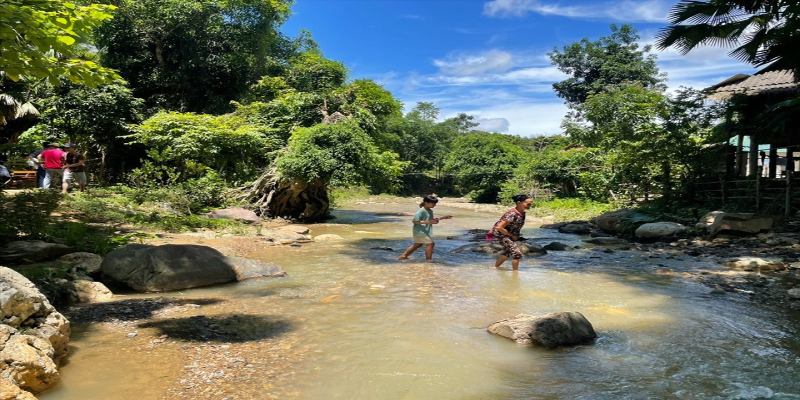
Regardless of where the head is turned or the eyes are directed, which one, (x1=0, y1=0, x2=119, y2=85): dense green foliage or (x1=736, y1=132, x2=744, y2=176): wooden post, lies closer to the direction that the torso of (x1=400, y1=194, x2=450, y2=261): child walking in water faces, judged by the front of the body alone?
the wooden post

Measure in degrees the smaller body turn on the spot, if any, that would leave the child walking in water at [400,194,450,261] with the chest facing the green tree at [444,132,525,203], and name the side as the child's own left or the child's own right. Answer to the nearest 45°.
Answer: approximately 90° to the child's own left

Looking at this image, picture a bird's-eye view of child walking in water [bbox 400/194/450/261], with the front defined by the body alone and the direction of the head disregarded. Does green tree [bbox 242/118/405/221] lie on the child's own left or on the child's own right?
on the child's own left

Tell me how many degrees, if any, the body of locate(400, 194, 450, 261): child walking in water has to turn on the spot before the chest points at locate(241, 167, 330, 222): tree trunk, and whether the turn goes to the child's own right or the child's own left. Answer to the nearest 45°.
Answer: approximately 135° to the child's own left

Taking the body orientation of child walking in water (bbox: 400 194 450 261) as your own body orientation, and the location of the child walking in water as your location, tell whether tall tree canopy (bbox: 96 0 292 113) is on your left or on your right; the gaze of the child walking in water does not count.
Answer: on your left

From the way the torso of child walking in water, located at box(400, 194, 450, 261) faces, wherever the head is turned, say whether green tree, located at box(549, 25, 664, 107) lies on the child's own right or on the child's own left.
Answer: on the child's own left

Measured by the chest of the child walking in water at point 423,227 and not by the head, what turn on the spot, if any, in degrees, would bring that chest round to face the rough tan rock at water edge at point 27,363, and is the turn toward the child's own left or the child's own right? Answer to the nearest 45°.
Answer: approximately 90° to the child's own right

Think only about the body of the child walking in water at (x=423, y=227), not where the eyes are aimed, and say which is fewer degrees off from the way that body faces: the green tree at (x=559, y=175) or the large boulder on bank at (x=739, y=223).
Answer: the large boulder on bank

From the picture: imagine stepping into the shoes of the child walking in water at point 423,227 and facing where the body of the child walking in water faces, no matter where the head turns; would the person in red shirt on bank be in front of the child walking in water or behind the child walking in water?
behind

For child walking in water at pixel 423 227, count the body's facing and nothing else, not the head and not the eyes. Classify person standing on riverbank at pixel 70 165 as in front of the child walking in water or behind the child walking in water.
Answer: behind

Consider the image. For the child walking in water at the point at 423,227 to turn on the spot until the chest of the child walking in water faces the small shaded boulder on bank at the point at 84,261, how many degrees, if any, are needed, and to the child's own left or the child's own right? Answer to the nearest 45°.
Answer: approximately 135° to the child's own right

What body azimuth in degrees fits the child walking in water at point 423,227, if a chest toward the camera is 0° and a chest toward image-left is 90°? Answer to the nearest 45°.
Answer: approximately 270°

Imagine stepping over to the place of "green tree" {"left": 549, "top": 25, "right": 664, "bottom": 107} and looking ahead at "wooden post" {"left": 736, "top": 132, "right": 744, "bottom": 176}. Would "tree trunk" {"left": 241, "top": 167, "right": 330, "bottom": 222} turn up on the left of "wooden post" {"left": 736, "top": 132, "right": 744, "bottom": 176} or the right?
right
